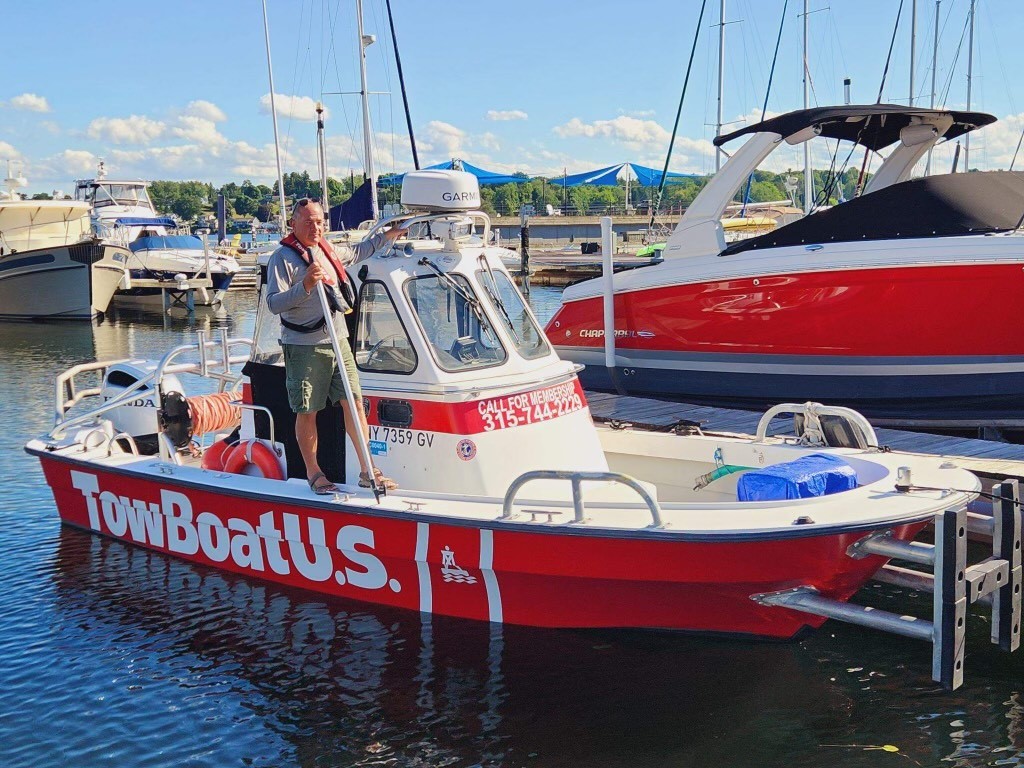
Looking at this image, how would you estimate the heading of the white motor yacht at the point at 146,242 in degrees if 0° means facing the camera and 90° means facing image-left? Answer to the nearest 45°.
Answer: approximately 315°

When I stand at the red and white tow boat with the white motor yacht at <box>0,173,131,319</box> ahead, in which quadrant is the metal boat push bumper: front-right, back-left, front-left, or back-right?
back-right

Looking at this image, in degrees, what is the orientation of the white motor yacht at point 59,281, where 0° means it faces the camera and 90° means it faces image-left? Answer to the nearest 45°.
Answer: approximately 315°
